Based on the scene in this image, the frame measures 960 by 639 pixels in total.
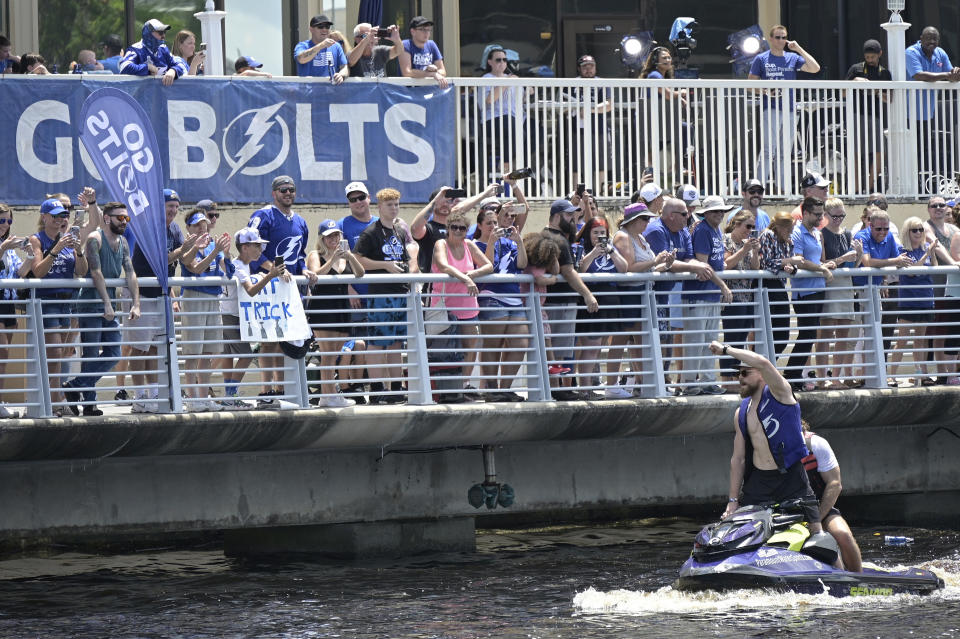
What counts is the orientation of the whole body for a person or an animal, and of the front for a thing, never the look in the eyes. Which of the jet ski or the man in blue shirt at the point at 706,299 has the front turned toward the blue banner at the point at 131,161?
the jet ski

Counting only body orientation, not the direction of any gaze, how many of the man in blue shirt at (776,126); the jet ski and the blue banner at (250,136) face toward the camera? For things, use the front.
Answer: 2

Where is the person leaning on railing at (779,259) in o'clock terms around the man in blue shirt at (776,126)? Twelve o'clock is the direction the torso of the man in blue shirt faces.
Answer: The person leaning on railing is roughly at 12 o'clock from the man in blue shirt.

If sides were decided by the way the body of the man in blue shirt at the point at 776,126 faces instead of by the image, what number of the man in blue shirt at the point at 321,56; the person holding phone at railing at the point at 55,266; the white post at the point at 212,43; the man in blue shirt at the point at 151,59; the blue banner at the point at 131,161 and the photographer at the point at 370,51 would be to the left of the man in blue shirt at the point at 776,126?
0

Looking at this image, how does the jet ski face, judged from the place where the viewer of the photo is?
facing to the left of the viewer

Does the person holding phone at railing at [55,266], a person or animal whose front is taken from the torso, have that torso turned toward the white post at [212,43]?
no

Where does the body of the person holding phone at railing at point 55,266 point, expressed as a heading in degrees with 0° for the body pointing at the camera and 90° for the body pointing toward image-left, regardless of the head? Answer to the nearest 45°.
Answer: approximately 315°

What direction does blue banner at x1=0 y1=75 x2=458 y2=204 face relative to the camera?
toward the camera

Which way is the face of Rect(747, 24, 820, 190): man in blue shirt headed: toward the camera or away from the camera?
toward the camera

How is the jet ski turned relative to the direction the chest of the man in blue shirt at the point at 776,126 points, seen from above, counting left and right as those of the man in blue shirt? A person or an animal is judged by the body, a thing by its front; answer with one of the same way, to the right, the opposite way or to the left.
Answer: to the right

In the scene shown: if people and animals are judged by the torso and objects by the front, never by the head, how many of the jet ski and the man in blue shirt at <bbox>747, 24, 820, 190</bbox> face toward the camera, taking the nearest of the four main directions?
1

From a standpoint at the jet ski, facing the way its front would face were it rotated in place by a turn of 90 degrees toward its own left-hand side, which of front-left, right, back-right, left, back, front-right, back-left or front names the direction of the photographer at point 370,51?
back-right

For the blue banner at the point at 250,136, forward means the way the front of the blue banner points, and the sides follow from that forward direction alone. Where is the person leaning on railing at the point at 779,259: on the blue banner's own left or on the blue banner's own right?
on the blue banner's own left

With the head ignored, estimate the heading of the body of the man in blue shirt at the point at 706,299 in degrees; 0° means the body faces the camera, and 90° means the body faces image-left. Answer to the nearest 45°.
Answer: approximately 315°

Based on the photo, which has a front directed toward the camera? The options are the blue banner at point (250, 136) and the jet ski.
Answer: the blue banner

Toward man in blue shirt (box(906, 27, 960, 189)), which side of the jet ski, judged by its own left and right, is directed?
right

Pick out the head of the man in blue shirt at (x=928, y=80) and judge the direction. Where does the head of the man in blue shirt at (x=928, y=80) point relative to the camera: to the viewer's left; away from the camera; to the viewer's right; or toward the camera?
toward the camera
